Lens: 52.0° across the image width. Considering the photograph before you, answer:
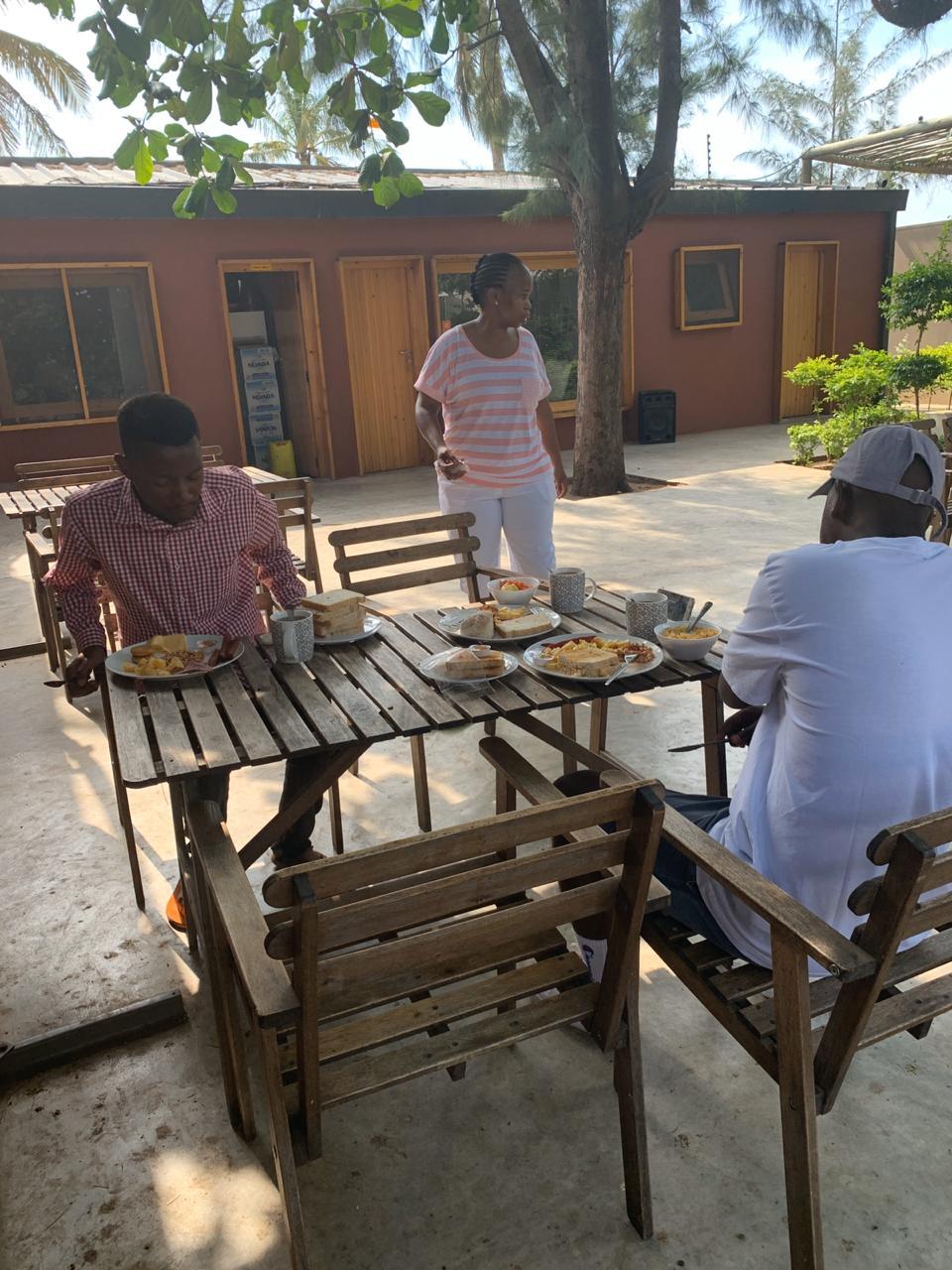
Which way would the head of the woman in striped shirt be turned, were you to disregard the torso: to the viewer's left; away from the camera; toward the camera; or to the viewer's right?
to the viewer's right

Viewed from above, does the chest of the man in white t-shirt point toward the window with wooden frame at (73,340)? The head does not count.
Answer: yes

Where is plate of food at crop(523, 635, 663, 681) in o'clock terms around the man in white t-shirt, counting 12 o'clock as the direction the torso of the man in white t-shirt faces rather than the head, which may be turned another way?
The plate of food is roughly at 12 o'clock from the man in white t-shirt.

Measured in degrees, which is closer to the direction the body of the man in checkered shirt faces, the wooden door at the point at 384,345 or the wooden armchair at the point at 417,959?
the wooden armchair

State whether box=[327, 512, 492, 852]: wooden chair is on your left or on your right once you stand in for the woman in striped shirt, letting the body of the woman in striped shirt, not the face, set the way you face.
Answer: on your right

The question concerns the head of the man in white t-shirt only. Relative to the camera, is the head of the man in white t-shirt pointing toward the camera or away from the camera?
away from the camera

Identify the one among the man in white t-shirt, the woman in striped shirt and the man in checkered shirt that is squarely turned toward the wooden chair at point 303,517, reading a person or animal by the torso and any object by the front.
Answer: the man in white t-shirt

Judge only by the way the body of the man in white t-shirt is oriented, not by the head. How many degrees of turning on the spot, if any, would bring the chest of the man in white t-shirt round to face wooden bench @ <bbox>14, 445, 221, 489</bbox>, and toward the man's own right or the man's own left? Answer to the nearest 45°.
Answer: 0° — they already face it

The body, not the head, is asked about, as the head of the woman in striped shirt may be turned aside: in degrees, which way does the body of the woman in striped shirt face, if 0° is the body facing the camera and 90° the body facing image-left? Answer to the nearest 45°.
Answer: approximately 315°

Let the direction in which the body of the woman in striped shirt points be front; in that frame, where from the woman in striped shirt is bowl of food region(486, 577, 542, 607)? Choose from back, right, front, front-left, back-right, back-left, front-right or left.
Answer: front-right

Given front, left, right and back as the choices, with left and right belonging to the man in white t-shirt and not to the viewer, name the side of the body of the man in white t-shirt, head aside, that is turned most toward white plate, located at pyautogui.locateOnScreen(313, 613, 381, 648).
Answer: front

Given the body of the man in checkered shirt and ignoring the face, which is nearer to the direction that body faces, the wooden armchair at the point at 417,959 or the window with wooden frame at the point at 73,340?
the wooden armchair

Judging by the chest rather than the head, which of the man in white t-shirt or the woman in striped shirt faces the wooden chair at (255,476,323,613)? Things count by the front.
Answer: the man in white t-shirt

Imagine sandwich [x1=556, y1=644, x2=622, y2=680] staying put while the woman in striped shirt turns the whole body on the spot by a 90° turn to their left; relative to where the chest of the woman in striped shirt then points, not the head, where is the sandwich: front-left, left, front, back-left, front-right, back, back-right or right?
back-right

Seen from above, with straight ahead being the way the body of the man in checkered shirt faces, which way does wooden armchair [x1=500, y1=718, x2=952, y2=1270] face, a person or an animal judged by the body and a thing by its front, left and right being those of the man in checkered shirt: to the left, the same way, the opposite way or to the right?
the opposite way

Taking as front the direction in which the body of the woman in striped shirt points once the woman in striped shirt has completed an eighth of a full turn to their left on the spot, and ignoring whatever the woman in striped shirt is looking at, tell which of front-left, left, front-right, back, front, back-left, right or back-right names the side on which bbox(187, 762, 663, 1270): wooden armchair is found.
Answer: right

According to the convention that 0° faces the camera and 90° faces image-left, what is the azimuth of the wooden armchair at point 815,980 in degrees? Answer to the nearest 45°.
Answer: approximately 135°
